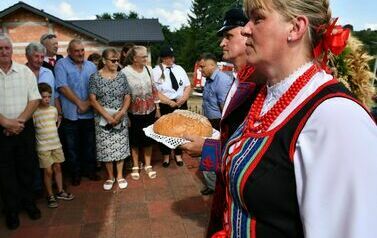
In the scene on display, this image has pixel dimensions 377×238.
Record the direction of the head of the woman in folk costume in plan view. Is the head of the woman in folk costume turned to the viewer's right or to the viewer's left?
to the viewer's left

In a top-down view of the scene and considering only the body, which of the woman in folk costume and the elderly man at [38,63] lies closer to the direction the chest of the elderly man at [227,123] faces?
the elderly man

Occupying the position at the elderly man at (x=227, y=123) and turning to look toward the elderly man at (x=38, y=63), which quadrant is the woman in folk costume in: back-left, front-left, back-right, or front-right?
back-left

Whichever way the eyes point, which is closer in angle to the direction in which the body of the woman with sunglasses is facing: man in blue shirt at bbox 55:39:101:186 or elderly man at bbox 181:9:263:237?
the elderly man

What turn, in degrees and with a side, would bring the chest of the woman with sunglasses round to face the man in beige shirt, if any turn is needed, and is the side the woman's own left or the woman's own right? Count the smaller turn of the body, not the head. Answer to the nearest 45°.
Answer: approximately 45° to the woman's own right

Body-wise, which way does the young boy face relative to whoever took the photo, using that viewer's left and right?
facing the viewer and to the right of the viewer

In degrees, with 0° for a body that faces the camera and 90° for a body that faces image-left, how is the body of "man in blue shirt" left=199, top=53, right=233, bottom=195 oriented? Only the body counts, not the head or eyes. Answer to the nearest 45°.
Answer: approximately 45°

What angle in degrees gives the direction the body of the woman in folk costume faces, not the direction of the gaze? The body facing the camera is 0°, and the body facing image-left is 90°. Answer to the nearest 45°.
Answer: approximately 90°

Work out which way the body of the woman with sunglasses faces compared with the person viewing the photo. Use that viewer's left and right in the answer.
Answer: facing the viewer

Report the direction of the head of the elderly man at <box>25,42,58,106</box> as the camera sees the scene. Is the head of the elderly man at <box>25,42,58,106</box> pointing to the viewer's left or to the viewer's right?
to the viewer's right

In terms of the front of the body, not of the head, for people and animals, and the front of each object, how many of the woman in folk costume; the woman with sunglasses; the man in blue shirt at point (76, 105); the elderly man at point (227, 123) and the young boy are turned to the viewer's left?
2

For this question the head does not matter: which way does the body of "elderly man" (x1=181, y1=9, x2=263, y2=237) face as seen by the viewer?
to the viewer's left

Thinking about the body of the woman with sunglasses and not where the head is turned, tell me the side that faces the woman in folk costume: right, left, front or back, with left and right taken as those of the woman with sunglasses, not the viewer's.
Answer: front
